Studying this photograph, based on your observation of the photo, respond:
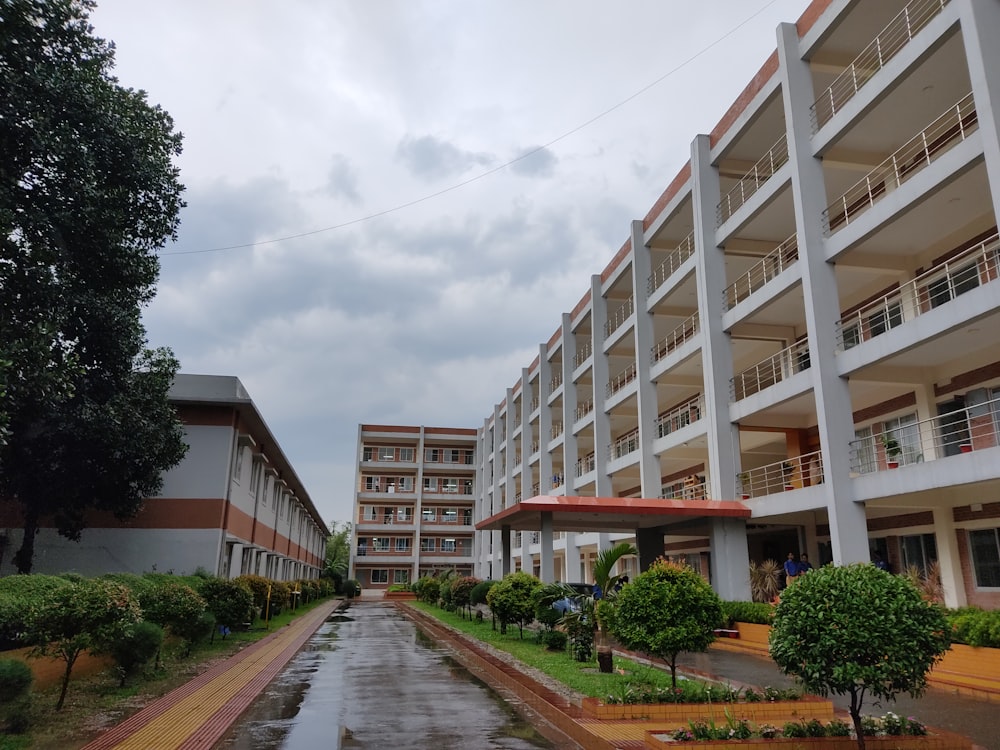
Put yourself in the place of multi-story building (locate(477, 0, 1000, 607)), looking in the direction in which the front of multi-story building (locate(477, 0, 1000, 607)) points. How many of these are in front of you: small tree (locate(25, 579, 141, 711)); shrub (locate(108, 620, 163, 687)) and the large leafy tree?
3

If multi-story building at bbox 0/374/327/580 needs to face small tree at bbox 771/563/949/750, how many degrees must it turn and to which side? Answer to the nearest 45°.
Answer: approximately 90° to its right

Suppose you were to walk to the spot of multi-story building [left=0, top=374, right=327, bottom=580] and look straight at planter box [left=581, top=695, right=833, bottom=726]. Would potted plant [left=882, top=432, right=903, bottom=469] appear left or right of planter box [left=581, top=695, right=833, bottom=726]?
left

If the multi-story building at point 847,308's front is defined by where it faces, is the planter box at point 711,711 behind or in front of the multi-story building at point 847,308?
in front

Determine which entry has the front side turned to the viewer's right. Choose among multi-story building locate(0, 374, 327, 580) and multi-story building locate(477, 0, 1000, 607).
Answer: multi-story building locate(0, 374, 327, 580)

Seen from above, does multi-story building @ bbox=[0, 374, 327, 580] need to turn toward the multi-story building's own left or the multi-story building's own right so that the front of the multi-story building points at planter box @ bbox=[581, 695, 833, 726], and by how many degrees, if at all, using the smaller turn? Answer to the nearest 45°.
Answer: approximately 90° to the multi-story building's own right

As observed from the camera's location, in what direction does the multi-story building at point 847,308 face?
facing the viewer and to the left of the viewer

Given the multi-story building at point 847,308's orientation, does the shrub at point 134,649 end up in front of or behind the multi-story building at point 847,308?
in front

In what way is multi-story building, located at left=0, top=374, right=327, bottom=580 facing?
to the viewer's right

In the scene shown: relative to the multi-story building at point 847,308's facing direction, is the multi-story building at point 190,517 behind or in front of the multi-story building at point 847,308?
in front

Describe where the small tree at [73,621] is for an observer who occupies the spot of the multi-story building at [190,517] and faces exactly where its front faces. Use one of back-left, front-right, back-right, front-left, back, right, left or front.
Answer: right

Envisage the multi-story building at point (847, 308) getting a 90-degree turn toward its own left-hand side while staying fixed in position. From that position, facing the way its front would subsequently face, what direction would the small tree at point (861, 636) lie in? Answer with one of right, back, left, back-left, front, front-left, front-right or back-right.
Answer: front-right

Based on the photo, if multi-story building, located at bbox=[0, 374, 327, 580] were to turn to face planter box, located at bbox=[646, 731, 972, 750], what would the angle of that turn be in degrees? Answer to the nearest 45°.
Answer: approximately 90° to its right

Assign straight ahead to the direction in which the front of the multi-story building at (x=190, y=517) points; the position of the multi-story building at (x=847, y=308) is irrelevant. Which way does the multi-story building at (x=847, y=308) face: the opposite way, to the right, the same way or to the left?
the opposite way

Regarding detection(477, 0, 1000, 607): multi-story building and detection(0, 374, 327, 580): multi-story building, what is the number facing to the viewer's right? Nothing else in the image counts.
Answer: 1
